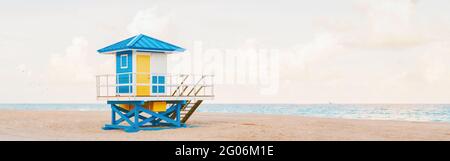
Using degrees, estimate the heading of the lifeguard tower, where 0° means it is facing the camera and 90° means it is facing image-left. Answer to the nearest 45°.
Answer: approximately 315°
